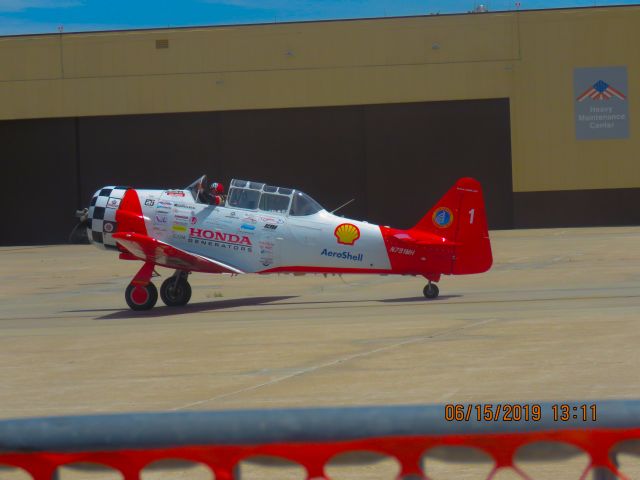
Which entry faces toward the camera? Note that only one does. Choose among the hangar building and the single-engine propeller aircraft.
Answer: the hangar building

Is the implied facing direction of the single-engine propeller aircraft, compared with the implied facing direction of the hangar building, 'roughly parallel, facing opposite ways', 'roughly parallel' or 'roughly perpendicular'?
roughly perpendicular

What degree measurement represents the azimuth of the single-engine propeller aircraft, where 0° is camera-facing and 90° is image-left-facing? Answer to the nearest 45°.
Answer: approximately 90°

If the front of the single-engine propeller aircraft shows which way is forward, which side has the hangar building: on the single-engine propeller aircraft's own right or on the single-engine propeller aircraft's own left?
on the single-engine propeller aircraft's own right

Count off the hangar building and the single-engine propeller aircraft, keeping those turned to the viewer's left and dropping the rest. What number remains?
1

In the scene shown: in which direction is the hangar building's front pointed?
toward the camera

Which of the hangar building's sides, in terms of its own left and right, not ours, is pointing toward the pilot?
front

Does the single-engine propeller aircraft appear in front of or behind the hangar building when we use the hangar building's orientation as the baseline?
in front
